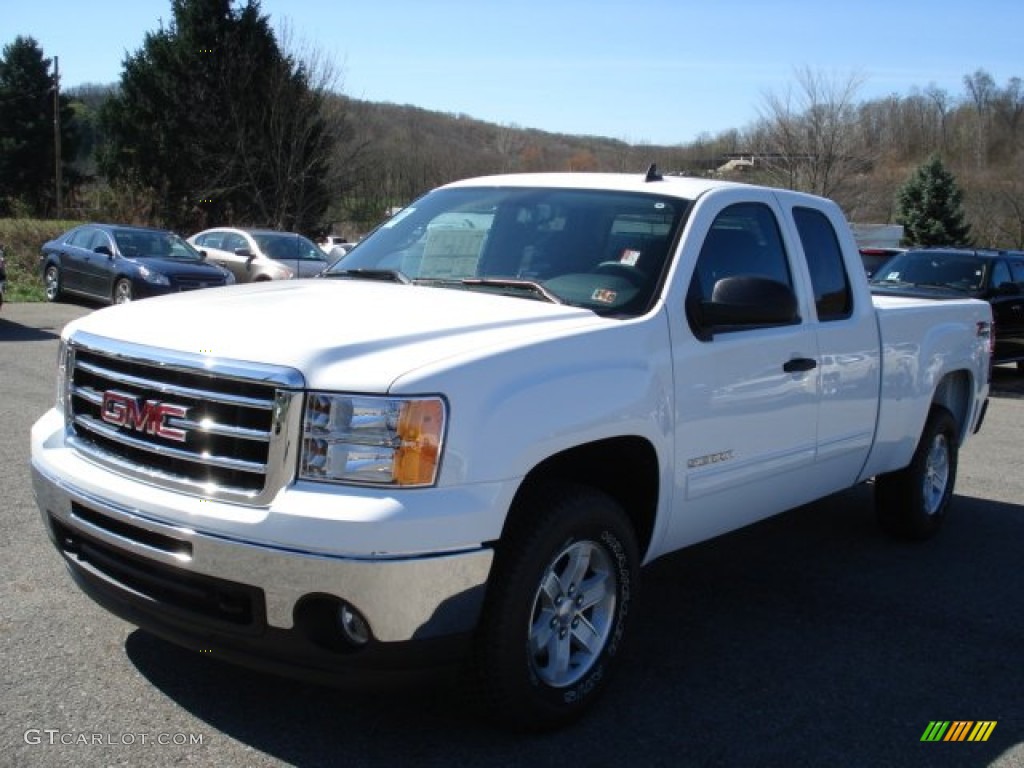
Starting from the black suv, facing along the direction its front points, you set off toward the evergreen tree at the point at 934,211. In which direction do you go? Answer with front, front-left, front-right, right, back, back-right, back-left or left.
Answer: back-right

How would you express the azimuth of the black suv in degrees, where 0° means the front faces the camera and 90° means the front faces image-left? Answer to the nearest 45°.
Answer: approximately 45°

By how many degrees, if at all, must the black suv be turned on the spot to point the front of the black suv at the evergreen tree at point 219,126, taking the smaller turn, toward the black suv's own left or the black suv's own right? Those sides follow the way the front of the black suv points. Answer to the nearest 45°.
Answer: approximately 90° to the black suv's own right

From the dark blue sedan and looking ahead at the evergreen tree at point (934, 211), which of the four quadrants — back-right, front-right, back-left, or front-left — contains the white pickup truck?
back-right

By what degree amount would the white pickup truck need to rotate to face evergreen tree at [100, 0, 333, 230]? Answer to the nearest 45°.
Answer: approximately 135° to its right

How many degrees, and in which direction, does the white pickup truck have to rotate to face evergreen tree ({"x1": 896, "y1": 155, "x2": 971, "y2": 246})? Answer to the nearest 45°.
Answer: approximately 180°

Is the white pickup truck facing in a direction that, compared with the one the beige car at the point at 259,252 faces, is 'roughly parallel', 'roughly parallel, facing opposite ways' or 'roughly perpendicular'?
roughly perpendicular

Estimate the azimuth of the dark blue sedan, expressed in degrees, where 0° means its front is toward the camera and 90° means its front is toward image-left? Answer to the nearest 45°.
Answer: approximately 315°

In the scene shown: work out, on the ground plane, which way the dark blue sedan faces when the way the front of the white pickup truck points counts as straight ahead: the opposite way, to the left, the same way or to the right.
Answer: to the left

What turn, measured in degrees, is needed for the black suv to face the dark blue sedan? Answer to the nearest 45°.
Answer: approximately 45° to its right
